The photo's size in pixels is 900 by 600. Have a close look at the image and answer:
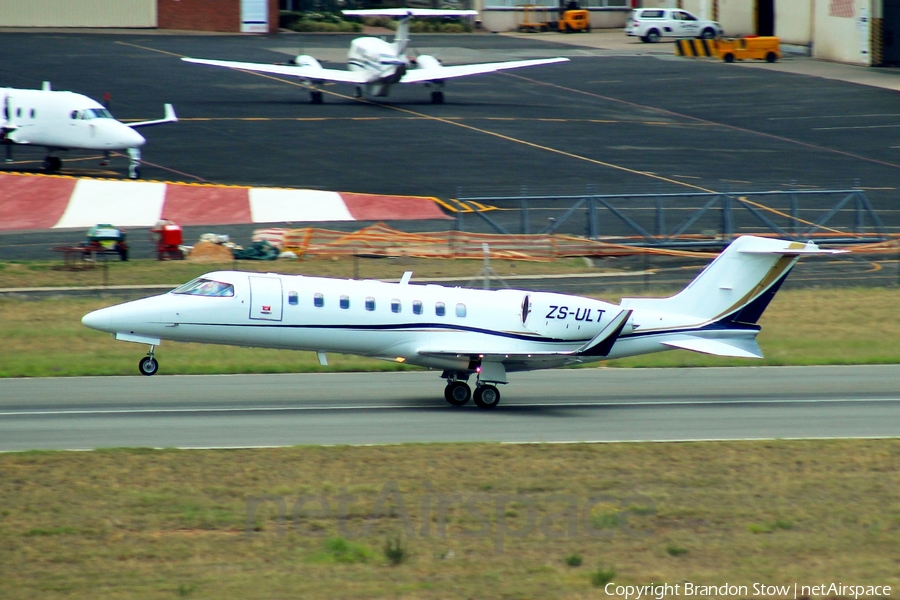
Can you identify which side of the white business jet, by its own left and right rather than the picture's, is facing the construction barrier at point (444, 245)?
right

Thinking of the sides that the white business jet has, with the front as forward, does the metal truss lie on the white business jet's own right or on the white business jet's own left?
on the white business jet's own right

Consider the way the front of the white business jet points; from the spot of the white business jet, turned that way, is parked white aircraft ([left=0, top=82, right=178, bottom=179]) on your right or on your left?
on your right

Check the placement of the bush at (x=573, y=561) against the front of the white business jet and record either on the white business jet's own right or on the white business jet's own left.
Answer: on the white business jet's own left

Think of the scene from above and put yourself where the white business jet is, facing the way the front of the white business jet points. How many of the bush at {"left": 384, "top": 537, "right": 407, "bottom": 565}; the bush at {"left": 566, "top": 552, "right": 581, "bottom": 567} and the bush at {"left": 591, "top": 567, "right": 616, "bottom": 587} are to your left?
3

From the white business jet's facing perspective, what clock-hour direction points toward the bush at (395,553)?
The bush is roughly at 9 o'clock from the white business jet.

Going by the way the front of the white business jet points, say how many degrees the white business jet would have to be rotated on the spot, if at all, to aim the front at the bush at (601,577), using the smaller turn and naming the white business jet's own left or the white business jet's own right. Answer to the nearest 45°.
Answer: approximately 90° to the white business jet's own left

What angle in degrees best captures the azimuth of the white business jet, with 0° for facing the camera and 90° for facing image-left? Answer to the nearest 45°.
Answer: approximately 90°

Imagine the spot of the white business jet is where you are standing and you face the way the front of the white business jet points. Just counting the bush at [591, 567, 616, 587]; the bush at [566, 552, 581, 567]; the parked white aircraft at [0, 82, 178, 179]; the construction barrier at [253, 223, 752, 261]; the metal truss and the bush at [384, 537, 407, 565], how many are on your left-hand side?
3
